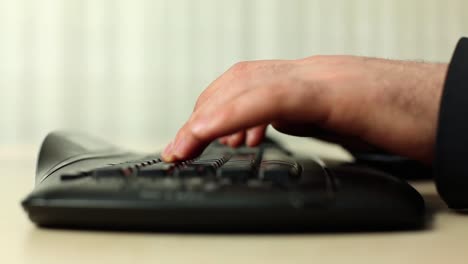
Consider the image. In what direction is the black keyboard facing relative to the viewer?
to the viewer's right
